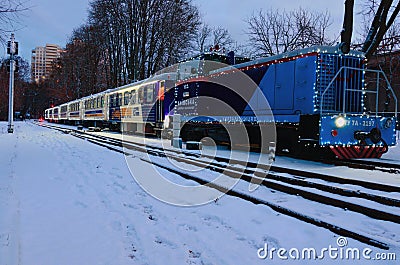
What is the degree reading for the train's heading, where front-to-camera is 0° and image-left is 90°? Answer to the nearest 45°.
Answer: approximately 315°
